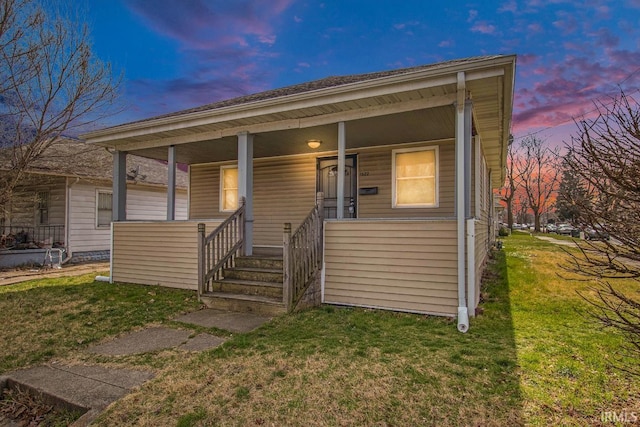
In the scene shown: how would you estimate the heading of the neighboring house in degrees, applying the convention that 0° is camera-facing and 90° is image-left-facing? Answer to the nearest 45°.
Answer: approximately 45°

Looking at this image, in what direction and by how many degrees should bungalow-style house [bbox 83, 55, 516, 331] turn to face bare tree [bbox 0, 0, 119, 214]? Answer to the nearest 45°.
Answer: approximately 45° to its right

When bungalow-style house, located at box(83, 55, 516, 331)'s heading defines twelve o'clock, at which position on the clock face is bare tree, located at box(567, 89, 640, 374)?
The bare tree is roughly at 10 o'clock from the bungalow-style house.

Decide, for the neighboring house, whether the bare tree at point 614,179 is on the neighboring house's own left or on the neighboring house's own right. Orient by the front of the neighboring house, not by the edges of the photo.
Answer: on the neighboring house's own left

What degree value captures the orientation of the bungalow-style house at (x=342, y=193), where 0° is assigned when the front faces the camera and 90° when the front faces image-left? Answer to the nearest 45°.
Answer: approximately 45°

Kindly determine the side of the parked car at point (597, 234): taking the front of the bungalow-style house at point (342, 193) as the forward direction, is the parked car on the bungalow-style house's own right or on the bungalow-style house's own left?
on the bungalow-style house's own left

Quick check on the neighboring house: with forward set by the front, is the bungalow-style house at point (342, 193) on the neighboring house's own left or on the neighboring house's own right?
on the neighboring house's own left

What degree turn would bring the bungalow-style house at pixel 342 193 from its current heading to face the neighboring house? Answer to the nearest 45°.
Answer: approximately 90° to its right

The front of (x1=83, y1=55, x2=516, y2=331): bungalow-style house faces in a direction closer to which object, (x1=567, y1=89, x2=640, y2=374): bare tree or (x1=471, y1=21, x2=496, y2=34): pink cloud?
the bare tree
